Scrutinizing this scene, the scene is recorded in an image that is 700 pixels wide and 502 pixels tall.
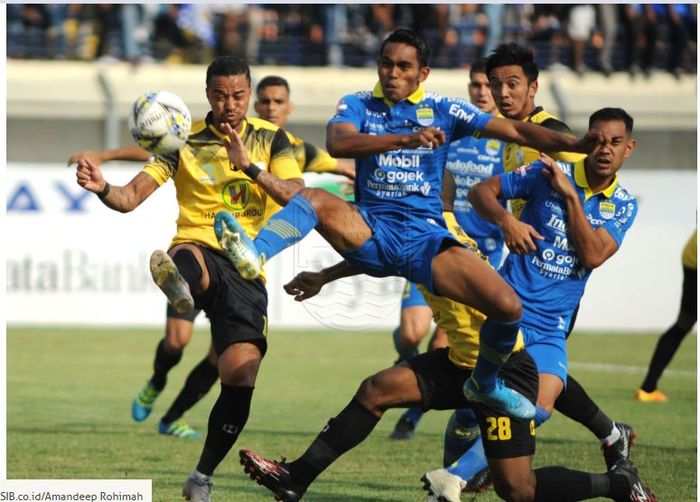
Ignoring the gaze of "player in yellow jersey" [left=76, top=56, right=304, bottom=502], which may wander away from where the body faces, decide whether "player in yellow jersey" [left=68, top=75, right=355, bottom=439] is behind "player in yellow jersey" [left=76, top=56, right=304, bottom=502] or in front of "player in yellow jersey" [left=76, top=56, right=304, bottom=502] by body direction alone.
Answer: behind

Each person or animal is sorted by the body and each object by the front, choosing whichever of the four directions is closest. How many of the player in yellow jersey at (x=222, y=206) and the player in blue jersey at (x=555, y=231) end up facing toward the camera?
2

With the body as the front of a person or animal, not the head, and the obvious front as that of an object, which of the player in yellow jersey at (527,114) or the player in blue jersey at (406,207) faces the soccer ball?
the player in yellow jersey

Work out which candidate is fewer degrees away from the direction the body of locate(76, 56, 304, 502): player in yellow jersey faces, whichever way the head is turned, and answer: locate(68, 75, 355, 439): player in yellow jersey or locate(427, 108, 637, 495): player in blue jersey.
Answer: the player in blue jersey

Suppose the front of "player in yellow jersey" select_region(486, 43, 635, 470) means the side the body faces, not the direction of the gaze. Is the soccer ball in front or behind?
in front

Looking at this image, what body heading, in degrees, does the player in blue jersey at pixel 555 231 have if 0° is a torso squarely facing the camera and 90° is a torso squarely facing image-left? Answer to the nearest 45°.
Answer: approximately 0°

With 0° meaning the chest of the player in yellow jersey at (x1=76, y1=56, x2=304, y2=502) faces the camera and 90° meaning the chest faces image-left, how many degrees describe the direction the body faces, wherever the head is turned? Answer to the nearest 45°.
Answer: approximately 0°

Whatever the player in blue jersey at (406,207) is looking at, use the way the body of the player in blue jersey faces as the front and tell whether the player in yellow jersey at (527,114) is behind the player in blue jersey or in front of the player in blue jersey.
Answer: behind
